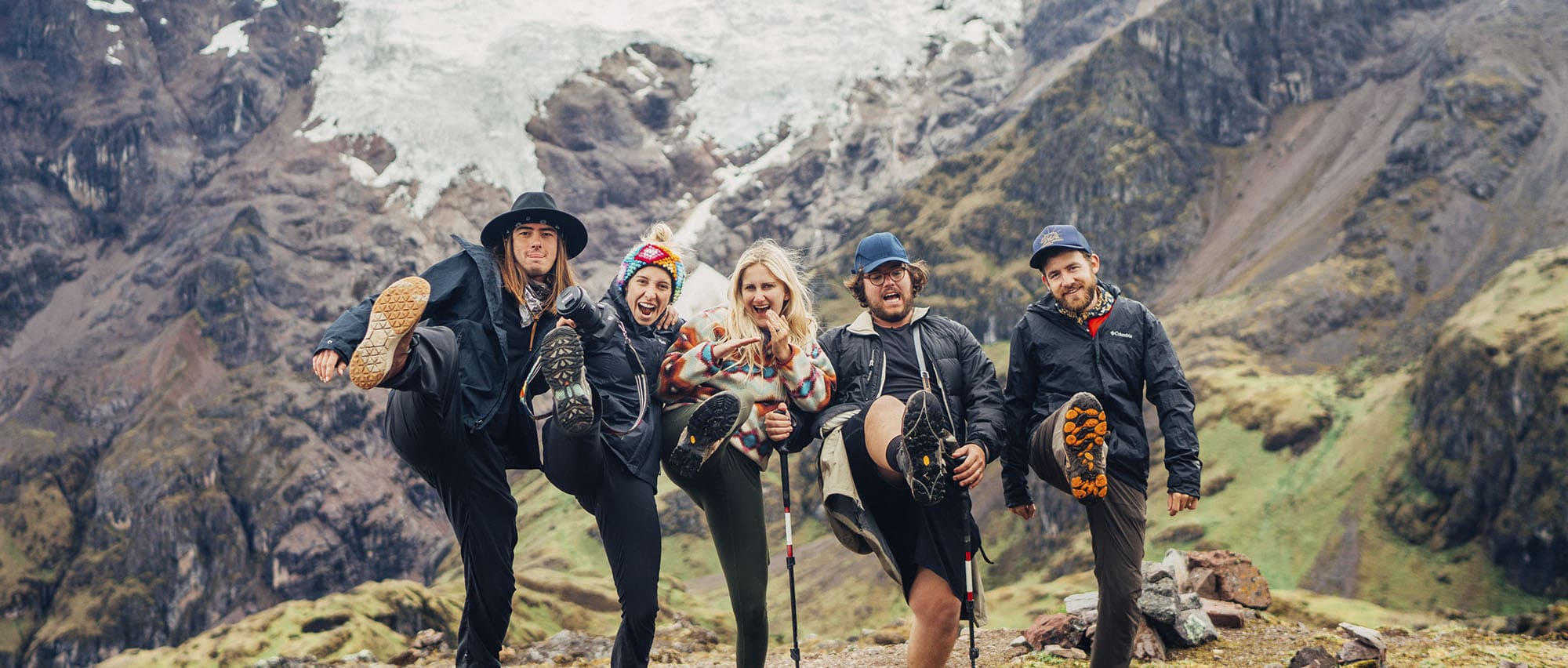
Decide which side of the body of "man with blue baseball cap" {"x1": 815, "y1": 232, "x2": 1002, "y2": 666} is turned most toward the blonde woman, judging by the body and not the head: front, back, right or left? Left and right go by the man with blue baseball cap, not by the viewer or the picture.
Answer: right

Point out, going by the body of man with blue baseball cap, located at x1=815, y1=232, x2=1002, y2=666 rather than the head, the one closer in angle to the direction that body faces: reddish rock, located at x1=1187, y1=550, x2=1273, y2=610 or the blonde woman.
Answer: the blonde woman

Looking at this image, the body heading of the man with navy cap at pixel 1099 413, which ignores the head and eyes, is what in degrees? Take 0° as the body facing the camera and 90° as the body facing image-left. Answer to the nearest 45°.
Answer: approximately 0°
